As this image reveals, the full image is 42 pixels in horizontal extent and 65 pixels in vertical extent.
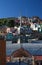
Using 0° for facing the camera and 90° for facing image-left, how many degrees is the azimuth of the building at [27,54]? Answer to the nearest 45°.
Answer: approximately 0°
